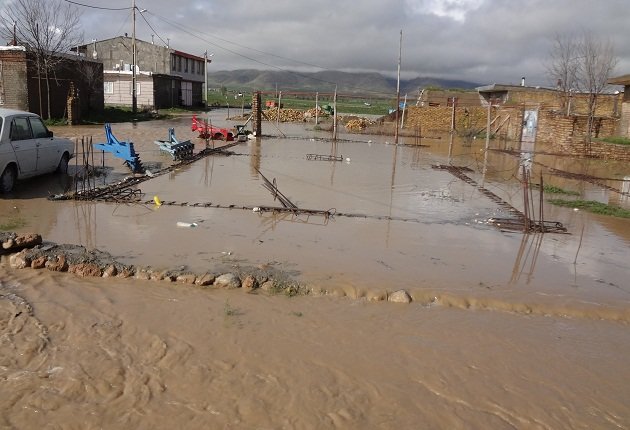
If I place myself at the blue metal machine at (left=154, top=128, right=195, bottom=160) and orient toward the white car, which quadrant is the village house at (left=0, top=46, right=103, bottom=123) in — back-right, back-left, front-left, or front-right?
back-right

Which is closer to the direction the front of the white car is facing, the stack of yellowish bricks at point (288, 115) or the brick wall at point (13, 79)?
the stack of yellowish bricks

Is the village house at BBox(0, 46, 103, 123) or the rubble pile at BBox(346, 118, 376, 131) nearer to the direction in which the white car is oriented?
the rubble pile

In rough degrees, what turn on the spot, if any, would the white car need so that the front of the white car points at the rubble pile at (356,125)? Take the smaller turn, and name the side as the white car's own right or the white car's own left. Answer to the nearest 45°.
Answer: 0° — it already faces it

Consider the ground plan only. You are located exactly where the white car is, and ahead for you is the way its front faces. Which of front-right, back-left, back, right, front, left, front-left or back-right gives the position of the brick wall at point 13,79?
front-left

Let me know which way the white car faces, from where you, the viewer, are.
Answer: facing away from the viewer and to the right of the viewer
